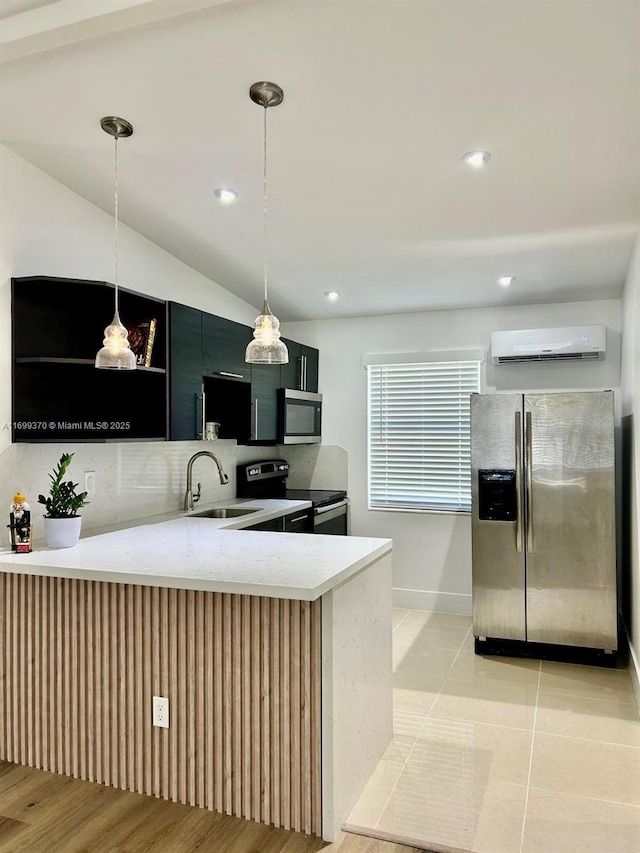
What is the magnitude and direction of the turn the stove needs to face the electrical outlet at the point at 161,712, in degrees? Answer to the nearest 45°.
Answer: approximately 45° to its right

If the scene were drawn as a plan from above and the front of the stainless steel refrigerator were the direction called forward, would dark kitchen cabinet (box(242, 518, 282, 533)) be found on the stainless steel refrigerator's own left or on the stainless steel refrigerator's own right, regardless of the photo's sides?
on the stainless steel refrigerator's own right

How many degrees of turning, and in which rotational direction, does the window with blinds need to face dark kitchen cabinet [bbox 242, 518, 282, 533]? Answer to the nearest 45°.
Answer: approximately 45° to its right

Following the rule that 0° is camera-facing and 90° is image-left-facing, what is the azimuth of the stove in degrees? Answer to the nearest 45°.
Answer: approximately 315°

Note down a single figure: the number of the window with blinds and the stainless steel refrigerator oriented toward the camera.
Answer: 2

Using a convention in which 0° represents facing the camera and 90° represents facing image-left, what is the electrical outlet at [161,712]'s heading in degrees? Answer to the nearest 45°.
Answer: approximately 45°
